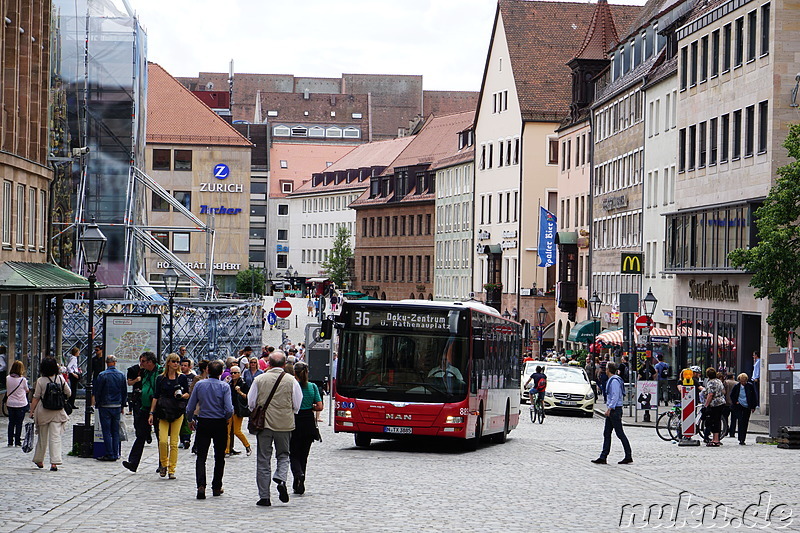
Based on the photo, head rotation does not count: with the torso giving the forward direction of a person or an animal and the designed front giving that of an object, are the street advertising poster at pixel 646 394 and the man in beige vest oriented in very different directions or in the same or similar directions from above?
very different directions

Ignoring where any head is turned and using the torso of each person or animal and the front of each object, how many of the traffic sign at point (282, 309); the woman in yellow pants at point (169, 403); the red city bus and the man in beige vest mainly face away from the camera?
1

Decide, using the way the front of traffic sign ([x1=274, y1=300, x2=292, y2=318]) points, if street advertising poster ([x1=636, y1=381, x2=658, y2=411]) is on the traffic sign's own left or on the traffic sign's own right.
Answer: on the traffic sign's own left

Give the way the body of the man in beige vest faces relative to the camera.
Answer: away from the camera

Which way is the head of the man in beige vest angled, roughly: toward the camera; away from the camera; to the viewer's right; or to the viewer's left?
away from the camera

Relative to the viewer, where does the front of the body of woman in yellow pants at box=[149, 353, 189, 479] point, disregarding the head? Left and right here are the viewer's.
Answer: facing the viewer

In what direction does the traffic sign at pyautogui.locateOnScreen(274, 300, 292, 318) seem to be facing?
toward the camera

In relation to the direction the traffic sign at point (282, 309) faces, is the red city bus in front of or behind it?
in front

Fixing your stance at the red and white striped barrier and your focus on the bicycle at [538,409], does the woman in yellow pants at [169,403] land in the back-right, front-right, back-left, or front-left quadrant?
back-left

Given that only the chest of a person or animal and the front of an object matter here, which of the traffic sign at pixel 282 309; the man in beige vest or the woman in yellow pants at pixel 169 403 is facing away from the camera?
the man in beige vest

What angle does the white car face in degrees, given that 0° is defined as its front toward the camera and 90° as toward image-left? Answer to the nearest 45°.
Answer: approximately 0°

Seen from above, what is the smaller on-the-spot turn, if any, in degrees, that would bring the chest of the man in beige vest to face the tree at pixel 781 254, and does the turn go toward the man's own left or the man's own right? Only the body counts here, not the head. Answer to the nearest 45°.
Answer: approximately 45° to the man's own right

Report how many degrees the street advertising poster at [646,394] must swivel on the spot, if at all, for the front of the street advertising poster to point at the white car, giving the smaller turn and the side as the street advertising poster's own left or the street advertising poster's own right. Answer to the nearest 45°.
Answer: approximately 135° to the street advertising poster's own right

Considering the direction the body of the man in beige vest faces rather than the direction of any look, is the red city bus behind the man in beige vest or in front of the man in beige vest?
in front
